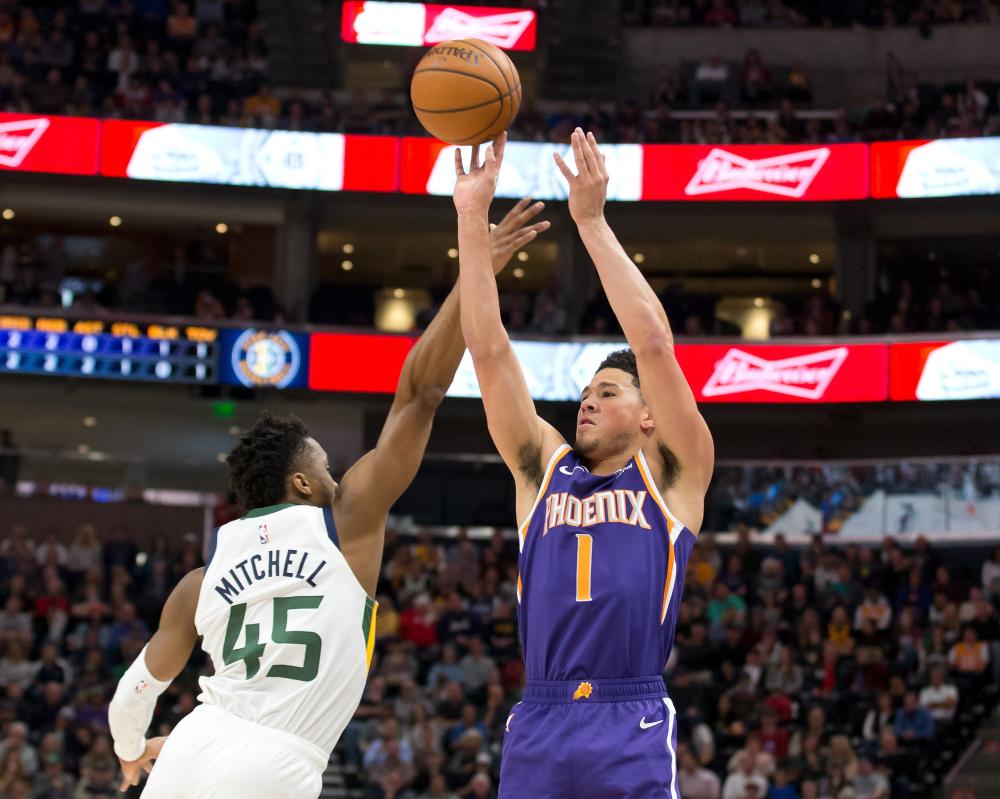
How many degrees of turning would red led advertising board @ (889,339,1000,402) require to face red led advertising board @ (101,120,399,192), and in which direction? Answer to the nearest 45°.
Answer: approximately 90° to its right

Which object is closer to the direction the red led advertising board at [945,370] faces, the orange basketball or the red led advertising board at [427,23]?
the orange basketball

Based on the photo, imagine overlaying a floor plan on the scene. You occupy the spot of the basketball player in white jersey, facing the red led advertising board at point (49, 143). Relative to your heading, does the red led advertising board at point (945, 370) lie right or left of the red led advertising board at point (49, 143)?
right

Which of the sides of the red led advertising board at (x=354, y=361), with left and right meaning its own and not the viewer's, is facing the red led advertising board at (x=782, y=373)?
left

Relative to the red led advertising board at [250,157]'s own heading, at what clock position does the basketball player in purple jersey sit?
The basketball player in purple jersey is roughly at 12 o'clock from the red led advertising board.

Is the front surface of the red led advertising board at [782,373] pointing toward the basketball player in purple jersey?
yes

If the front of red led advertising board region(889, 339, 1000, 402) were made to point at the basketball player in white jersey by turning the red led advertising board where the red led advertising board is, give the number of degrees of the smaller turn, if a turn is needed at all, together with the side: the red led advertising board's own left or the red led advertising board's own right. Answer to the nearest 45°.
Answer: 0° — it already faces them

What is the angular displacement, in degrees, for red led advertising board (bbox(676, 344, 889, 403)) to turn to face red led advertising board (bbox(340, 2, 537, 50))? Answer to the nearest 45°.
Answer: approximately 90° to its right
